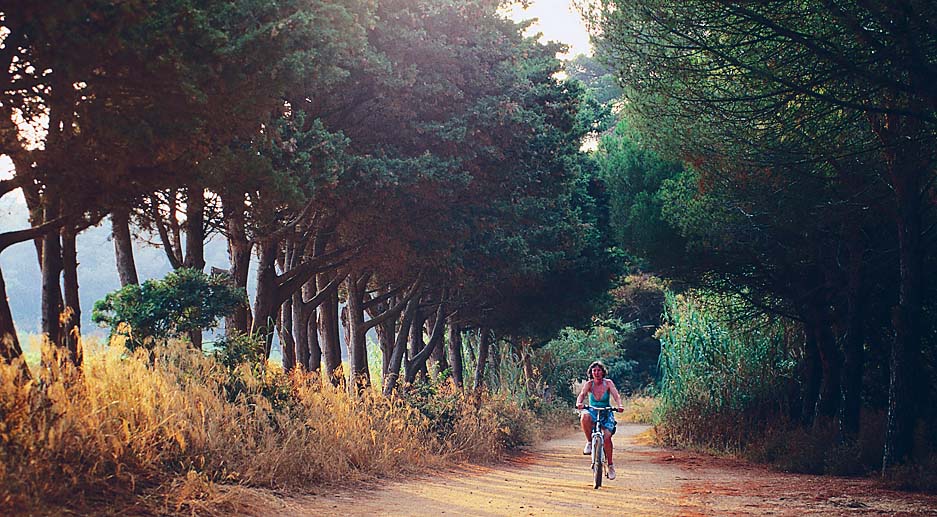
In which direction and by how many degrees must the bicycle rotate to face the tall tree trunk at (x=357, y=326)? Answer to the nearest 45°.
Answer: approximately 135° to its right

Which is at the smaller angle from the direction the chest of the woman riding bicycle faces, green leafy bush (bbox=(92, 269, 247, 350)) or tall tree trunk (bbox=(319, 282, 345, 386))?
the green leafy bush

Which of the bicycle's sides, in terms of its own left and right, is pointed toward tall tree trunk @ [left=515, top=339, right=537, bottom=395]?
back

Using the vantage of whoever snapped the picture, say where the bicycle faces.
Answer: facing the viewer

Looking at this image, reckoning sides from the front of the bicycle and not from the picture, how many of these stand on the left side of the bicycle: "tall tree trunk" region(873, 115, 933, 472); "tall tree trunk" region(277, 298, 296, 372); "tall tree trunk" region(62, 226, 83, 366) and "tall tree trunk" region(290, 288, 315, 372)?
1

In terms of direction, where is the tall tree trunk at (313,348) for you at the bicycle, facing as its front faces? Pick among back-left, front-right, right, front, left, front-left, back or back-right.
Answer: back-right

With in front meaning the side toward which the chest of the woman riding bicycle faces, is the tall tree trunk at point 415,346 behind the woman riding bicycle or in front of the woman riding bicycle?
behind

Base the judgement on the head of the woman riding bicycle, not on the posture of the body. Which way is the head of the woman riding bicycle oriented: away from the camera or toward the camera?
toward the camera

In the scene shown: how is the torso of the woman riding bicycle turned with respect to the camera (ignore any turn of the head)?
toward the camera

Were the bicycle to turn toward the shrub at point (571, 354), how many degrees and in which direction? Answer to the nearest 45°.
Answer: approximately 180°

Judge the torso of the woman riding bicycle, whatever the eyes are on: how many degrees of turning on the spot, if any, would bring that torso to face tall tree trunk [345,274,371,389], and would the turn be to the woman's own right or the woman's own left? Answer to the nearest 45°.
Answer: approximately 135° to the woman's own right

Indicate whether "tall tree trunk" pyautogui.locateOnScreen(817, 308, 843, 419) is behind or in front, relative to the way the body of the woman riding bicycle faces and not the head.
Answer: behind

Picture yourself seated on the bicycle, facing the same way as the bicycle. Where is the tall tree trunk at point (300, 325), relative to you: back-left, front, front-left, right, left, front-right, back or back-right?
back-right

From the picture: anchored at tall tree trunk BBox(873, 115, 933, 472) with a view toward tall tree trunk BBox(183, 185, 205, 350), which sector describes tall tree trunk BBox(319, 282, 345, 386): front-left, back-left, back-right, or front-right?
front-right

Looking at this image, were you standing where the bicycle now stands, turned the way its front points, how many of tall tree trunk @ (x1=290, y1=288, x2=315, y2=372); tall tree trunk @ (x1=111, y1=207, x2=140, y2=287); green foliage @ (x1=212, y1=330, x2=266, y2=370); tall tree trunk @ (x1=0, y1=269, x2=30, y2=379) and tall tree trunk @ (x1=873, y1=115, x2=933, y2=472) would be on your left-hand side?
1

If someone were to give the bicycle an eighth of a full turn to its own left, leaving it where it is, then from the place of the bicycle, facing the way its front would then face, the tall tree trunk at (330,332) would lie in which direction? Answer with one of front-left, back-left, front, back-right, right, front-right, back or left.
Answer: back
